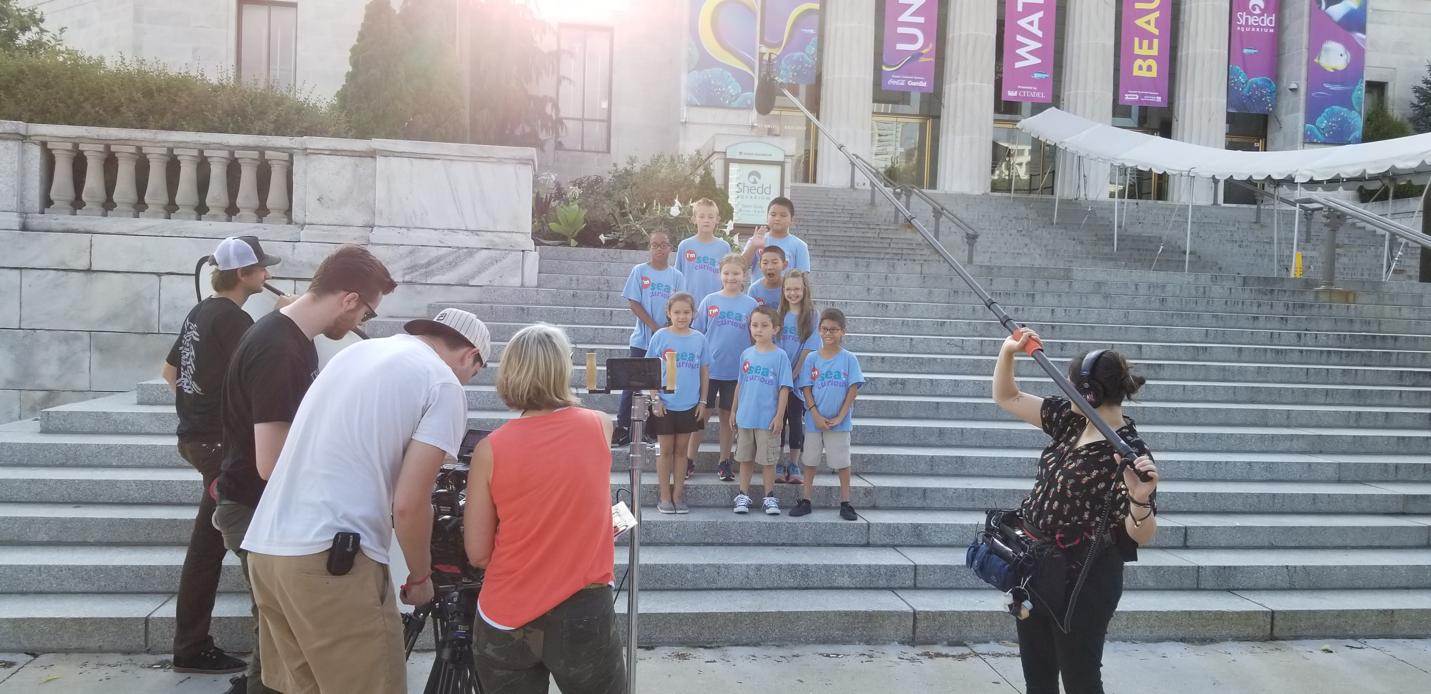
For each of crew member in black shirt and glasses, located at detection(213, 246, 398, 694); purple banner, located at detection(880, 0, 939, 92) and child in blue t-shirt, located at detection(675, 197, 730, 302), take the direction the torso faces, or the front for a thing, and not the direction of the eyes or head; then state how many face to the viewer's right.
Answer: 1

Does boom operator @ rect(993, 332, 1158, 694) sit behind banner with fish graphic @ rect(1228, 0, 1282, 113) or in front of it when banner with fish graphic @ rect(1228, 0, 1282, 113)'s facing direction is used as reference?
in front

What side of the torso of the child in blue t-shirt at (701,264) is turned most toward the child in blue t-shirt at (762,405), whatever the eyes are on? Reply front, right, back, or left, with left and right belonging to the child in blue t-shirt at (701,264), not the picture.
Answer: front

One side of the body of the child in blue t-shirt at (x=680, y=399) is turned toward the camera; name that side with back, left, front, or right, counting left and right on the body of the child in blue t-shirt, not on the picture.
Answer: front

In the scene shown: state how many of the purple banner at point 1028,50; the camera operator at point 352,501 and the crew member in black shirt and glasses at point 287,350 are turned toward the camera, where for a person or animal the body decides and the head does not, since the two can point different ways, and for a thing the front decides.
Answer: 1

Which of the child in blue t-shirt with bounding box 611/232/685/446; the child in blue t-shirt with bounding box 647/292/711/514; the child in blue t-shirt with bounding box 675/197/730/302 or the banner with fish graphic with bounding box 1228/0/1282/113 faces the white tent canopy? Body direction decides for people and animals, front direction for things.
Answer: the banner with fish graphic

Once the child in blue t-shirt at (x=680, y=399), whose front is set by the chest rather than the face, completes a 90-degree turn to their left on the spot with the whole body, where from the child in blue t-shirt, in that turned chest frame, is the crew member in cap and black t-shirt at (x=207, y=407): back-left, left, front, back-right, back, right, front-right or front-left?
back-right

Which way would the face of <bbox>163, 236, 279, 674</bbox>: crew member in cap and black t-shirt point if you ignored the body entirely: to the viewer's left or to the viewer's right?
to the viewer's right

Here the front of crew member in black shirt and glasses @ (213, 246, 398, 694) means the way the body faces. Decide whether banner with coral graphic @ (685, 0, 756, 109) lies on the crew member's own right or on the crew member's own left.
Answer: on the crew member's own left

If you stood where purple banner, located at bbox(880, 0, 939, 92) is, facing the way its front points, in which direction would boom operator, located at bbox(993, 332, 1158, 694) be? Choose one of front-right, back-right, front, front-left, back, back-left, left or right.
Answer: front

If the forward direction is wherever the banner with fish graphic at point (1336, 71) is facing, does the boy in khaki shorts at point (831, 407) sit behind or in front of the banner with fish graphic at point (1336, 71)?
in front

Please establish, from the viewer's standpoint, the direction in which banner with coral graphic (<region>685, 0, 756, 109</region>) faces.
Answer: facing the viewer

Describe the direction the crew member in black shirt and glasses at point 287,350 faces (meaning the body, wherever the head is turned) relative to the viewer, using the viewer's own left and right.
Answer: facing to the right of the viewer

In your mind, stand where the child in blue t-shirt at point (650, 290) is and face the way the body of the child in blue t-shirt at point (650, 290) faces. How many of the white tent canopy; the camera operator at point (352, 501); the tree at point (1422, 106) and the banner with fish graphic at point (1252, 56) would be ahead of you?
1
